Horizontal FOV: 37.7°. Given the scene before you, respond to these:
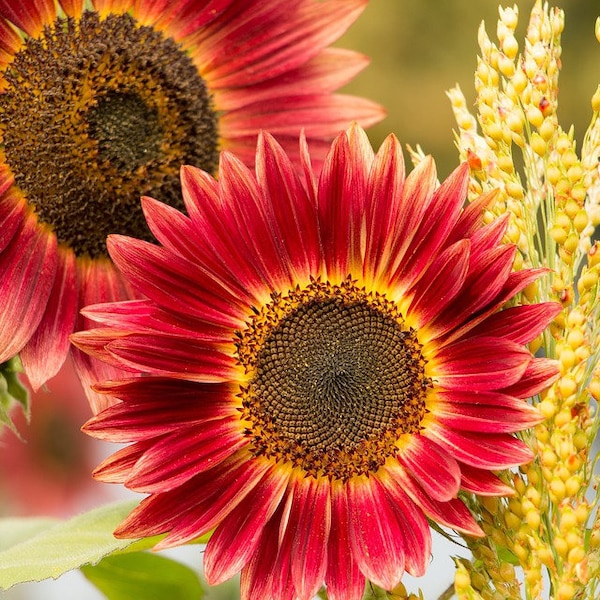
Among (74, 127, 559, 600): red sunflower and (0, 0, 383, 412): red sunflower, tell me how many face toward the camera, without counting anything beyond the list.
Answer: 2

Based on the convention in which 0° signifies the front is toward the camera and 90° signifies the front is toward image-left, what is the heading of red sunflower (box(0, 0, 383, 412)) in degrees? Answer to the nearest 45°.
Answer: approximately 0°

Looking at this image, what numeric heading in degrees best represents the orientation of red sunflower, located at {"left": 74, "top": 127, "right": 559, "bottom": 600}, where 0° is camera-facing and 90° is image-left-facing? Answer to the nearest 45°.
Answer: approximately 0°
